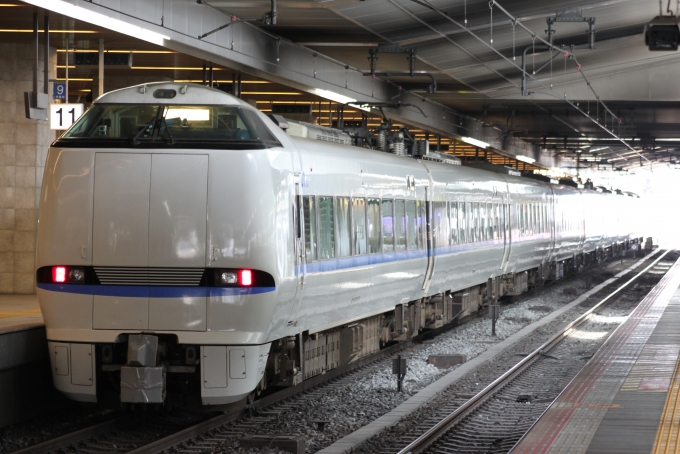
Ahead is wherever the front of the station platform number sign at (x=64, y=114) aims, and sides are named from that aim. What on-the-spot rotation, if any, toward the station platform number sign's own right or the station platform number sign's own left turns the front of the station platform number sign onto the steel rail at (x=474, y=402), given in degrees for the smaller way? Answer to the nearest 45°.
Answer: approximately 45° to the station platform number sign's own left

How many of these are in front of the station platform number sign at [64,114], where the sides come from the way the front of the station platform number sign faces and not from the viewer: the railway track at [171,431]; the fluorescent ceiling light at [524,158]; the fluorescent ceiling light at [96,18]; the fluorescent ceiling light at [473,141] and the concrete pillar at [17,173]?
2

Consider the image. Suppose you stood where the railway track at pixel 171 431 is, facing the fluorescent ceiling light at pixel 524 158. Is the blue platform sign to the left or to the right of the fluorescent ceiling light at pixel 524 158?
left

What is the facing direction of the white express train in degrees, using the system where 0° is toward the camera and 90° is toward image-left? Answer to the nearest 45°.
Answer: approximately 45°

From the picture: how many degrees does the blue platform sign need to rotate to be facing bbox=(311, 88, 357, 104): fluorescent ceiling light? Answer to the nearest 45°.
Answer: approximately 135° to its left

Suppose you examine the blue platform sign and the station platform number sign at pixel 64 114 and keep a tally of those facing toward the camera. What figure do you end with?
2

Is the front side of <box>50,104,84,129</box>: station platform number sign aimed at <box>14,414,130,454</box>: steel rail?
yes

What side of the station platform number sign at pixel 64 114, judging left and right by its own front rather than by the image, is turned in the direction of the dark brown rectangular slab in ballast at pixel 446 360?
left
